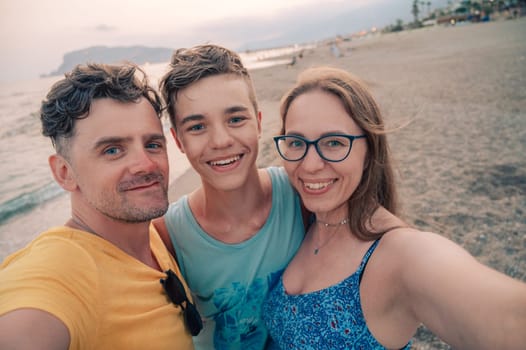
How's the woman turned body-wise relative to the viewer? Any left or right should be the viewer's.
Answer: facing the viewer and to the left of the viewer

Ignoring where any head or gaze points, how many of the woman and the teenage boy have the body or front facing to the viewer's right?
0

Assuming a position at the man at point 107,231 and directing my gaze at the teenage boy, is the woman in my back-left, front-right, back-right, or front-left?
front-right

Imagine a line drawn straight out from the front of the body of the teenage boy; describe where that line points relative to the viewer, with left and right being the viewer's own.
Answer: facing the viewer

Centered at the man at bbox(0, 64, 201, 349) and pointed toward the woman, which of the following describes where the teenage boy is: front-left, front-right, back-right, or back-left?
front-left

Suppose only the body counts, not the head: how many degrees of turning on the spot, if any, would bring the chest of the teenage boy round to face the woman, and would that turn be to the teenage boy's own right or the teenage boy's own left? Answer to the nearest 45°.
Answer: approximately 45° to the teenage boy's own left

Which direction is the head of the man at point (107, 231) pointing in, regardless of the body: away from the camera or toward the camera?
toward the camera

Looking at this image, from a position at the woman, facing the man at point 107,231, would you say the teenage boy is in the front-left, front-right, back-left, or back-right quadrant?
front-right

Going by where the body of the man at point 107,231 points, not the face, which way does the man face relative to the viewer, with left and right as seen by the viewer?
facing the viewer and to the right of the viewer

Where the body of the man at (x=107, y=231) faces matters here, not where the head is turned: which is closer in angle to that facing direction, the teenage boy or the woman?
the woman
